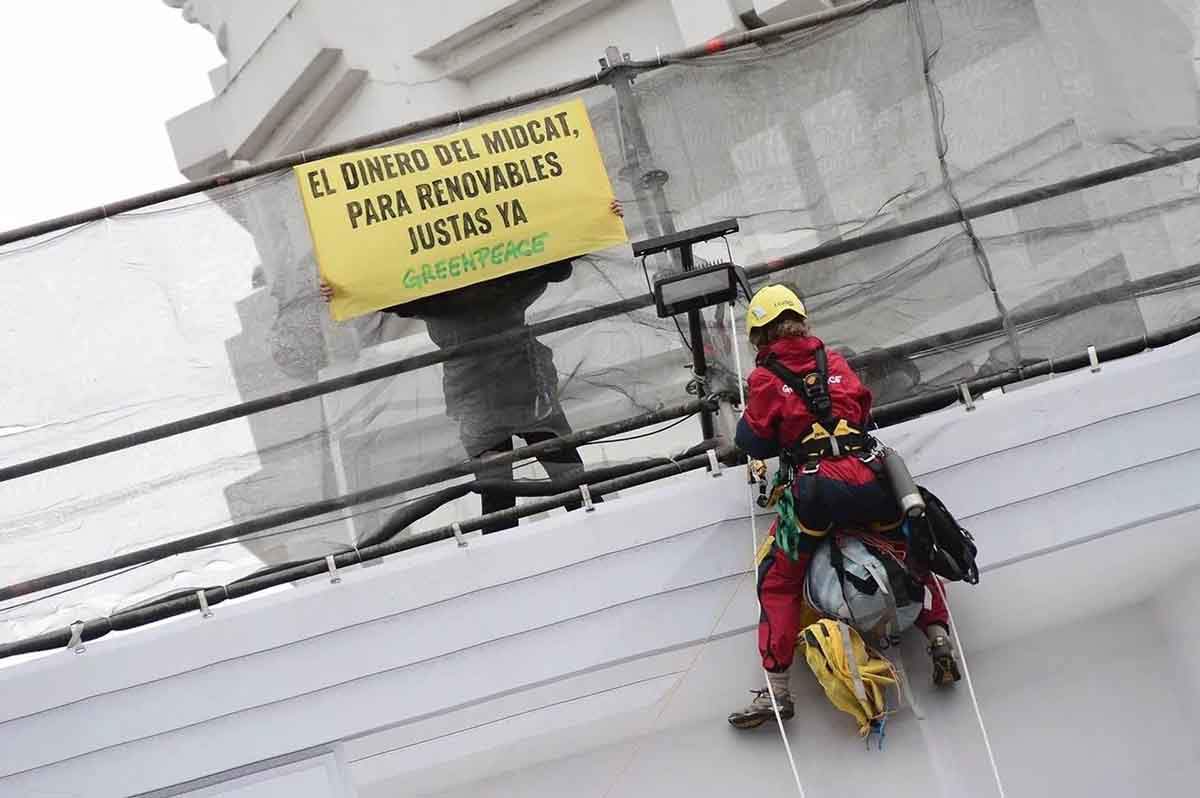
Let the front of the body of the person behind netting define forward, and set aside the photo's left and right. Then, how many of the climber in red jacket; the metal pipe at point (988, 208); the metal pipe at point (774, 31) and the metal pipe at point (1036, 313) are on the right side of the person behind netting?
0

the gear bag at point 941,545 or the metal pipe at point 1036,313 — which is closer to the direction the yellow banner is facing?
the gear bag

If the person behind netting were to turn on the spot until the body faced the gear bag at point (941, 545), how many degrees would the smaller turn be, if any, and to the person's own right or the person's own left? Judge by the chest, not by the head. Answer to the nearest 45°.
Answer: approximately 45° to the person's own left

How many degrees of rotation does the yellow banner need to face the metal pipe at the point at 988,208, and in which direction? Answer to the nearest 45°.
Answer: approximately 90° to its left

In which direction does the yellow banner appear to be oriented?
toward the camera

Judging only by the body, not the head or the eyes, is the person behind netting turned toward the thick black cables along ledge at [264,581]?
no

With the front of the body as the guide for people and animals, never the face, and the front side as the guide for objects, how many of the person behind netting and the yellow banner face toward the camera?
2

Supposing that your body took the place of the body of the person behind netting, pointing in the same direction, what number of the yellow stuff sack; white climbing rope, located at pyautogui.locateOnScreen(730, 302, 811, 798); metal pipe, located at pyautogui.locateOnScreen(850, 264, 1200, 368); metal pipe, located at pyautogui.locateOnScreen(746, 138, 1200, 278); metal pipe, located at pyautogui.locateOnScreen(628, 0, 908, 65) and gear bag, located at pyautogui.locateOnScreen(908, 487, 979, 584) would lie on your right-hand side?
0

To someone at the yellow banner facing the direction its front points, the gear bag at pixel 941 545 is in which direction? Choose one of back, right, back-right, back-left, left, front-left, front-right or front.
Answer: front-left

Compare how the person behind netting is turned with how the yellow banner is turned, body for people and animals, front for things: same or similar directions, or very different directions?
same or similar directions

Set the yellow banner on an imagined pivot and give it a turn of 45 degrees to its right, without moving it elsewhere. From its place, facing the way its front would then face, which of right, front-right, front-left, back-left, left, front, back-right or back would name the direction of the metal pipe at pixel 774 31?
back-left

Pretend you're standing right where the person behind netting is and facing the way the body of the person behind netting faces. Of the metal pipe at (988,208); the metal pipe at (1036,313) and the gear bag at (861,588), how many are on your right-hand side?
0

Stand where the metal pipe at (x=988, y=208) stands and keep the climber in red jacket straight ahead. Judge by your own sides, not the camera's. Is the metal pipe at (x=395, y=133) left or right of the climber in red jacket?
right

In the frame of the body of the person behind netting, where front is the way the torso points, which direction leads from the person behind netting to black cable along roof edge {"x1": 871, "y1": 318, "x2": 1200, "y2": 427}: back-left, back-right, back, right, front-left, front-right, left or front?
left

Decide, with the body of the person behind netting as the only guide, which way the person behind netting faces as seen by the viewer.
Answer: toward the camera
